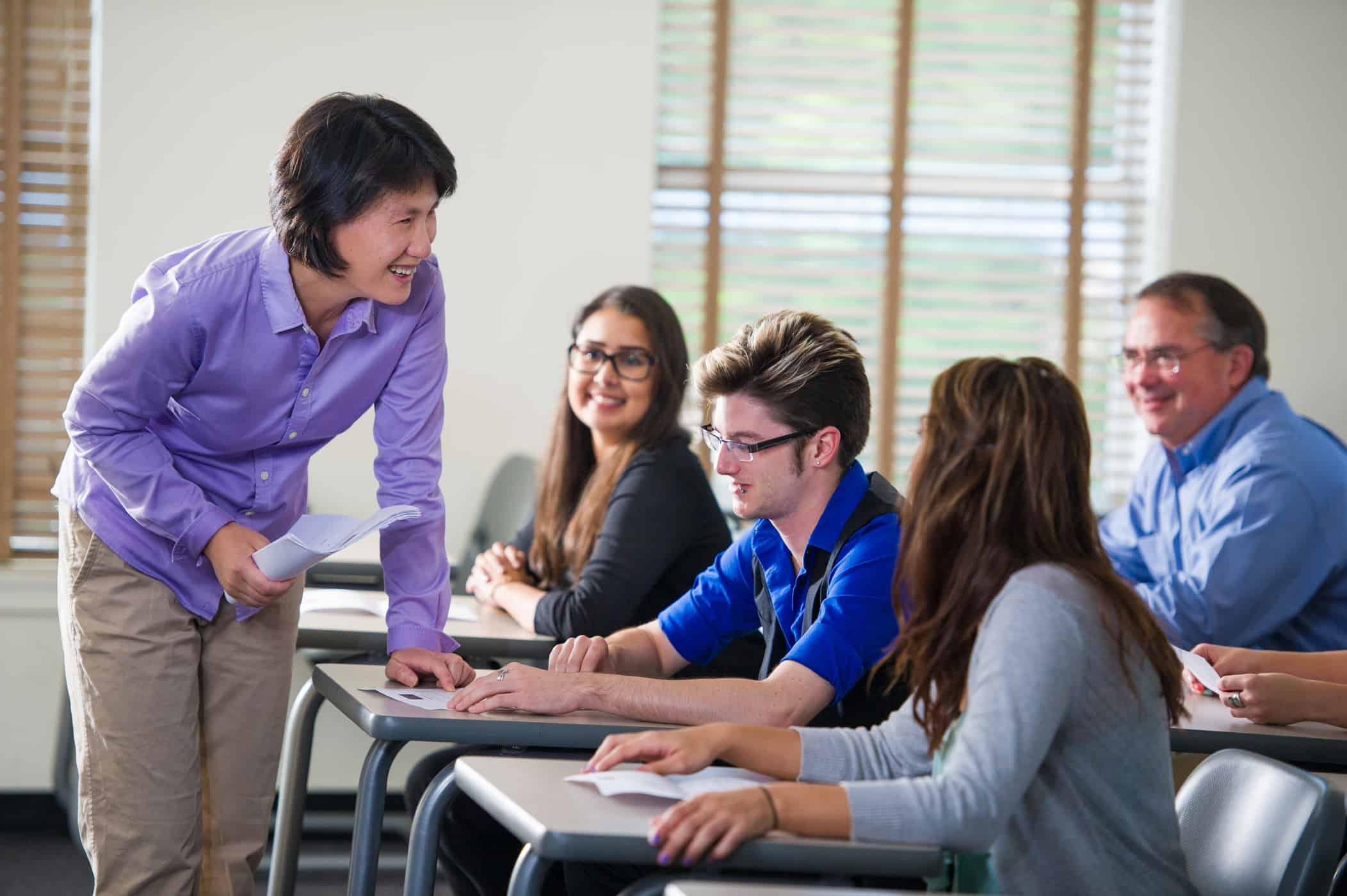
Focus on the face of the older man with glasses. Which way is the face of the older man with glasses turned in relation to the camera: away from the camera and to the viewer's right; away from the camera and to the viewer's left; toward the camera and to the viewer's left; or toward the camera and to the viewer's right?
toward the camera and to the viewer's left

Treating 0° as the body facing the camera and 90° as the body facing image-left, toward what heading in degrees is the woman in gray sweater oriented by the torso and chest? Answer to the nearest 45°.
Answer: approximately 90°

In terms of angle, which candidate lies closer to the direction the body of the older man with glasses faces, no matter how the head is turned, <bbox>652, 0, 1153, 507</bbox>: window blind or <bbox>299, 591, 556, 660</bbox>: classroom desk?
the classroom desk

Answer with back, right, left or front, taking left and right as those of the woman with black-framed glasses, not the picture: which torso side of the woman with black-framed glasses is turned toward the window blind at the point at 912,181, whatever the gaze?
back

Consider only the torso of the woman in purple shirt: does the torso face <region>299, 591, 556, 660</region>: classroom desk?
no

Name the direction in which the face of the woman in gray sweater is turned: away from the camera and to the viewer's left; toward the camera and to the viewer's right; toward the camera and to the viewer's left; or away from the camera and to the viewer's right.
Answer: away from the camera and to the viewer's left

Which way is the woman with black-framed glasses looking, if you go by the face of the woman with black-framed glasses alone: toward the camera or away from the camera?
toward the camera

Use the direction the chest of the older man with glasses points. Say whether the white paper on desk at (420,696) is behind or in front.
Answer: in front

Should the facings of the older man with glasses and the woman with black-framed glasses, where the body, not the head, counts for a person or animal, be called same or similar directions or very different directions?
same or similar directions

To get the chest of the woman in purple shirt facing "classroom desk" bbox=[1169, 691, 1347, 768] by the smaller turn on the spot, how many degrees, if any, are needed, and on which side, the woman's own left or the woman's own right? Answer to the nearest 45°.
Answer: approximately 45° to the woman's own left

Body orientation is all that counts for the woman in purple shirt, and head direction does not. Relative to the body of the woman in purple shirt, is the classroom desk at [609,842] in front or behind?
in front

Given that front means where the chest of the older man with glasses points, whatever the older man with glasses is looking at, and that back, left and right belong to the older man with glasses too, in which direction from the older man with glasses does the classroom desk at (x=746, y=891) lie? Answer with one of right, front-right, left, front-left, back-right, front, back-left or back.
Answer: front-left

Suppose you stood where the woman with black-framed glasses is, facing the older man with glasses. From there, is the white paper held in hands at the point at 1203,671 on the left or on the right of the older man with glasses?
right

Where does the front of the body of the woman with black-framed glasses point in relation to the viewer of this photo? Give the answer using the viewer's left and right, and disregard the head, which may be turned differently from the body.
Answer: facing the viewer and to the left of the viewer

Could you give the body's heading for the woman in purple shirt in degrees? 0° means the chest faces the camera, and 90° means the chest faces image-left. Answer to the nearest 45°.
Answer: approximately 315°

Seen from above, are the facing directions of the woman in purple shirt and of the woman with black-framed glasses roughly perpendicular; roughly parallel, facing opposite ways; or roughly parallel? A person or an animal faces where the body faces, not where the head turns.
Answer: roughly perpendicular

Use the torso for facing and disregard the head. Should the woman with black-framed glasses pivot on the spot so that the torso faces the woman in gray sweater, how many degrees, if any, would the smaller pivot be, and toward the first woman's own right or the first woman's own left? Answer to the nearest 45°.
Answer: approximately 45° to the first woman's own left

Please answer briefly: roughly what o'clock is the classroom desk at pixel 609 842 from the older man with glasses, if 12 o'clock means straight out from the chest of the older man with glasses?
The classroom desk is roughly at 11 o'clock from the older man with glasses.
